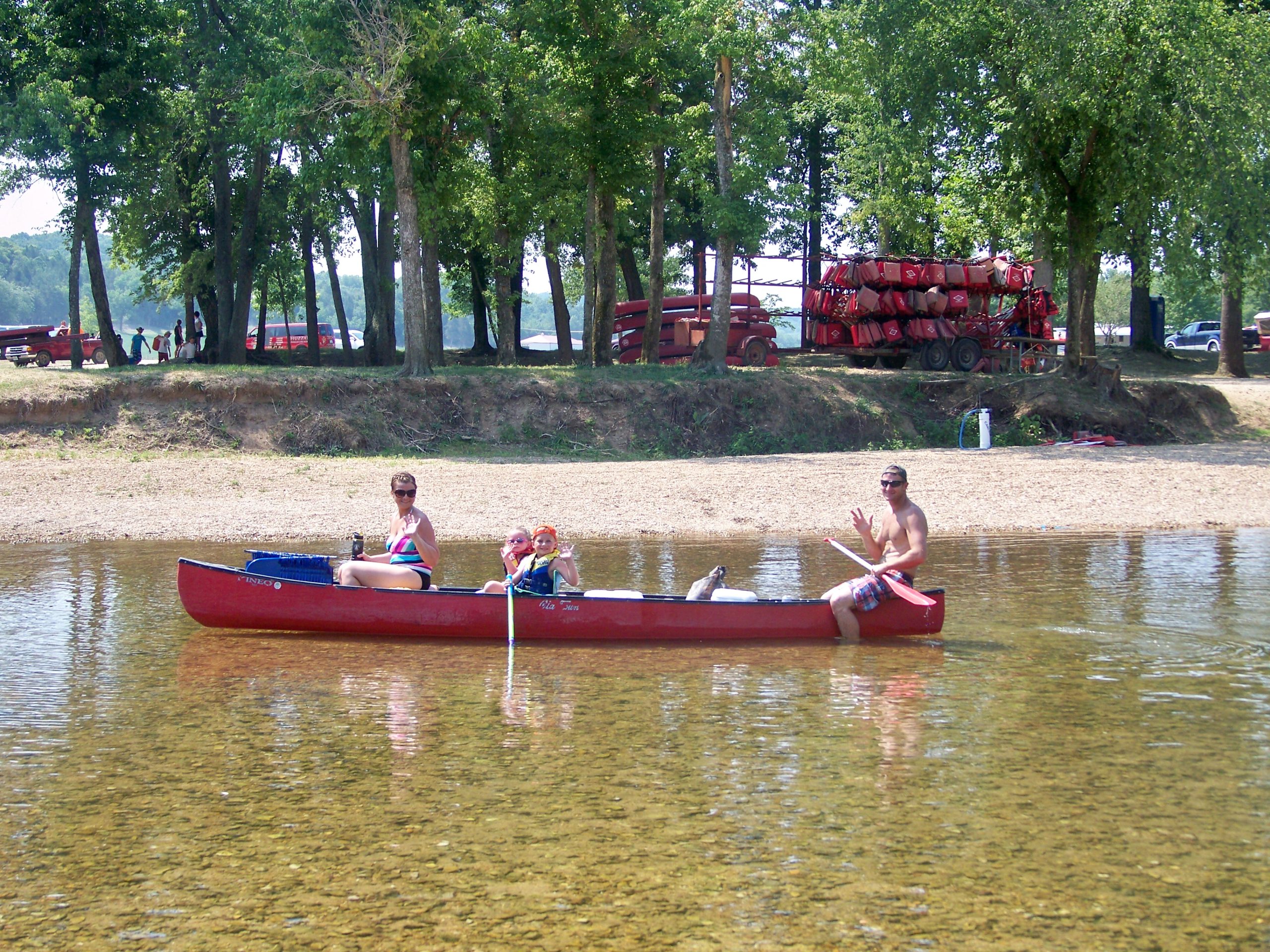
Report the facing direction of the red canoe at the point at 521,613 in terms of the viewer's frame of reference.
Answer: facing to the left of the viewer

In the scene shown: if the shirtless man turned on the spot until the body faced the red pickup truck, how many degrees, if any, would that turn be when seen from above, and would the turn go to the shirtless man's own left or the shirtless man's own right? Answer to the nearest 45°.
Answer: approximately 90° to the shirtless man's own right

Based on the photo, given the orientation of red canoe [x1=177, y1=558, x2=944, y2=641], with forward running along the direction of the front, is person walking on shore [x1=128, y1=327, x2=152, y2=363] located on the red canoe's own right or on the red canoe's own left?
on the red canoe's own right

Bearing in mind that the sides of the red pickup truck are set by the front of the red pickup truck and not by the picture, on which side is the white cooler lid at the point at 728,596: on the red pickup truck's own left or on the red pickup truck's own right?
on the red pickup truck's own left

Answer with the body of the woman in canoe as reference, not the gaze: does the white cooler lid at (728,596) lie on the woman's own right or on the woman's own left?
on the woman's own left
